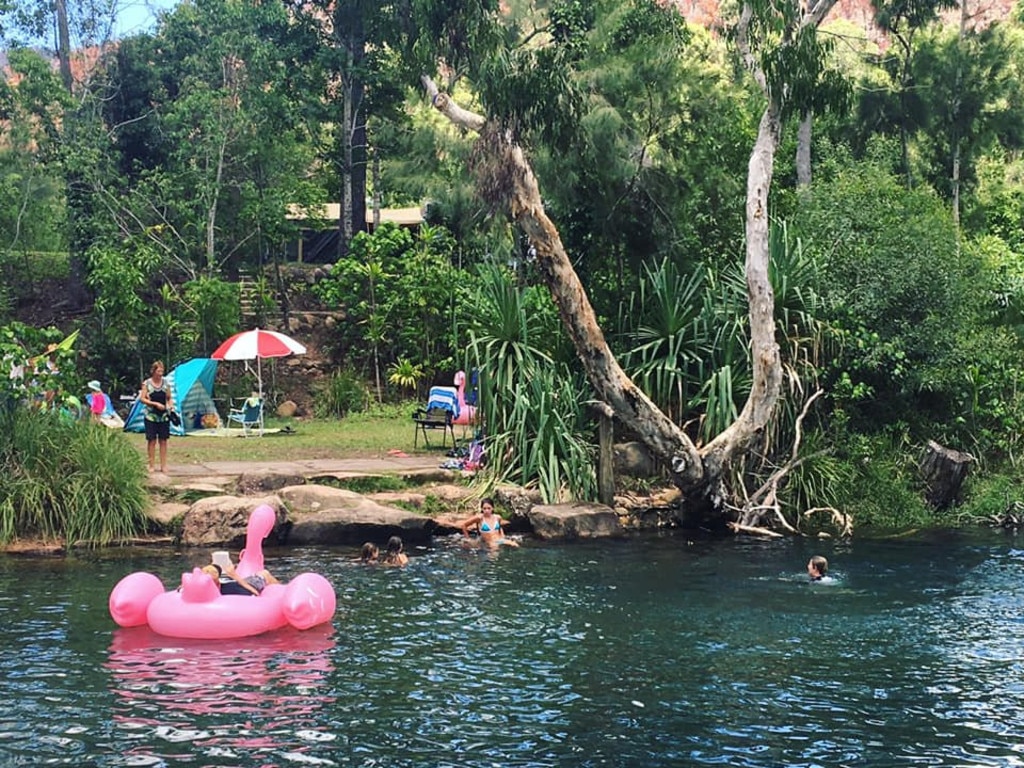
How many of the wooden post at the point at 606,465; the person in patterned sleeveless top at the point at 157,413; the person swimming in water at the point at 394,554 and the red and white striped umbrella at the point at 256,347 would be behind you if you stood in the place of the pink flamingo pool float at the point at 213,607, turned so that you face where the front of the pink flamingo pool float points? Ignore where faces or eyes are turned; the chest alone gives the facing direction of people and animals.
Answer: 0

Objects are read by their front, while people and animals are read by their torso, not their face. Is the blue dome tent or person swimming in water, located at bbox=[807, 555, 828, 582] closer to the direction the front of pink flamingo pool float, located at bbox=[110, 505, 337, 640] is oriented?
the blue dome tent

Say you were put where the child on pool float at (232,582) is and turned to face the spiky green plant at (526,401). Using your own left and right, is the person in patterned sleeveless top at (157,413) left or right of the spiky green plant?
left

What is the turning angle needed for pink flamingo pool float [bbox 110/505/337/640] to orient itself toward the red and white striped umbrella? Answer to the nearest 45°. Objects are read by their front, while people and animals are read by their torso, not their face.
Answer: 0° — it already faces it

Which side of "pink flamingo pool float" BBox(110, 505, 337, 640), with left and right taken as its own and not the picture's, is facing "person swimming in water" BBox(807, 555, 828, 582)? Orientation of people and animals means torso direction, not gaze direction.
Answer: right

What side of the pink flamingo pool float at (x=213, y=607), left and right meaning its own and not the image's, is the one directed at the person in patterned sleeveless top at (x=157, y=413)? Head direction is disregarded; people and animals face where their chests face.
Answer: front

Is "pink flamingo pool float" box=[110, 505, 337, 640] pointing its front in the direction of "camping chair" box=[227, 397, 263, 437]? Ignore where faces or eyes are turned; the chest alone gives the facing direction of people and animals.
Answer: yes

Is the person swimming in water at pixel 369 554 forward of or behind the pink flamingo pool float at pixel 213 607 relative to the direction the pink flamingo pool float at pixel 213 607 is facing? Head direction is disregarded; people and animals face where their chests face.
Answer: forward

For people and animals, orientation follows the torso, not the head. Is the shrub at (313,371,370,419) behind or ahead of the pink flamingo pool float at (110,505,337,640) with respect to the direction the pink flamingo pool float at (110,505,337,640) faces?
ahead

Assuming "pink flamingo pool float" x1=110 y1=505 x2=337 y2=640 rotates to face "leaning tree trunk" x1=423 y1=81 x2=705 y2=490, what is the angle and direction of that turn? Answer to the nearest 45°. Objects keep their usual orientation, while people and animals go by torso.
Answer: approximately 45° to its right

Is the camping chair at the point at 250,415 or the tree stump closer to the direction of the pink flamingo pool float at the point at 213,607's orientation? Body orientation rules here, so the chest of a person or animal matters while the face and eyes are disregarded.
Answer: the camping chair

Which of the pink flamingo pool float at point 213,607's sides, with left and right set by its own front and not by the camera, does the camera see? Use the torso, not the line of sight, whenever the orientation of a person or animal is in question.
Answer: back

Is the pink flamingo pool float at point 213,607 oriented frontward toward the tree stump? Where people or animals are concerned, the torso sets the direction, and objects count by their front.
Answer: no

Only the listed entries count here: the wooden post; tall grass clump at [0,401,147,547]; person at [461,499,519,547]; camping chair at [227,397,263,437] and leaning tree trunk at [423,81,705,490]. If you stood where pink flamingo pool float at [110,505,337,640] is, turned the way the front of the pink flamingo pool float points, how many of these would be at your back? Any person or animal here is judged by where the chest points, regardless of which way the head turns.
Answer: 0

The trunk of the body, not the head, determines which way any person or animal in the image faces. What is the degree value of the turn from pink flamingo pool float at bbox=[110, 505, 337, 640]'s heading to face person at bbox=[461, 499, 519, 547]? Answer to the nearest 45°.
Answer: approximately 45° to its right

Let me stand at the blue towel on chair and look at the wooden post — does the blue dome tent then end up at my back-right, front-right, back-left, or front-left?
back-right

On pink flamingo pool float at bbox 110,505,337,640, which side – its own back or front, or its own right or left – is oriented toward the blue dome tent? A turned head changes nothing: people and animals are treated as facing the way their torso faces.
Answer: front
